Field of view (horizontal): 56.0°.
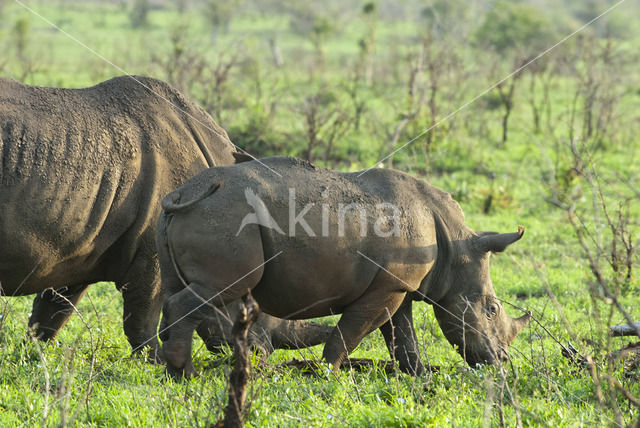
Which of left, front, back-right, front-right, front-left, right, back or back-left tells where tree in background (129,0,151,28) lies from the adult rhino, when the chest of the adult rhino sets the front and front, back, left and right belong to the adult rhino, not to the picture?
left

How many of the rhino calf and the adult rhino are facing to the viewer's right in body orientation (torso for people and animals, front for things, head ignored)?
2

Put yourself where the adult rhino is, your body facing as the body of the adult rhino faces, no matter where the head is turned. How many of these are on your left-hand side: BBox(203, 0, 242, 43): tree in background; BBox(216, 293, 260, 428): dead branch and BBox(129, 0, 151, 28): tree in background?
2

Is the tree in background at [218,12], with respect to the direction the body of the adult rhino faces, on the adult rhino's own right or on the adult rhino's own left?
on the adult rhino's own left

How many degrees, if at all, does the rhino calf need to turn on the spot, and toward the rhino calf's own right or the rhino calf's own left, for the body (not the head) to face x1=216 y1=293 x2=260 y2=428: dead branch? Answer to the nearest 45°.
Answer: approximately 90° to the rhino calf's own right

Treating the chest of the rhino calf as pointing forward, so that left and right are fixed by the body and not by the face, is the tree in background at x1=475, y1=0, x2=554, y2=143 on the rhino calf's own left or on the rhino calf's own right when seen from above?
on the rhino calf's own left

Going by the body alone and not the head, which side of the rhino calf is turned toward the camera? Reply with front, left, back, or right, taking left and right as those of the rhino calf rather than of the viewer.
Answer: right

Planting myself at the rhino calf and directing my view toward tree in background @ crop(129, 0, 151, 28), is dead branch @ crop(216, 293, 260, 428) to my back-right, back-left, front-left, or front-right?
back-left

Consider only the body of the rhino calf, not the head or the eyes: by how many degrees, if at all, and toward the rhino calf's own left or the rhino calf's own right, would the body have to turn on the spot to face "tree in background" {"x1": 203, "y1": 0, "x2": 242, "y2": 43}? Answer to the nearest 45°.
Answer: approximately 90° to the rhino calf's own left

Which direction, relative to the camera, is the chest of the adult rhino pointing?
to the viewer's right
